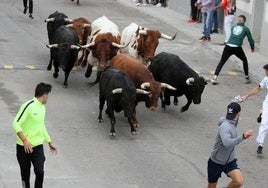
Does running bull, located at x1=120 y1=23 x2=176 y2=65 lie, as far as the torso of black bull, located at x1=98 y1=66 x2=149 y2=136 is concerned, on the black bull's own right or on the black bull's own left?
on the black bull's own left

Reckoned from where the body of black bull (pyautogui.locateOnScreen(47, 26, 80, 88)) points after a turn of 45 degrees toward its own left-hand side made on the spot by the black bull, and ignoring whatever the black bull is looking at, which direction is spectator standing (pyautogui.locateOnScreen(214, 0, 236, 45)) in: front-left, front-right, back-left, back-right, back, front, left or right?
left

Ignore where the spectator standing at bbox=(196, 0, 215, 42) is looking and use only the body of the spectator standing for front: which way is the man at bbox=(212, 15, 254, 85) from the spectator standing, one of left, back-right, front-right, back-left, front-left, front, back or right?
front-left

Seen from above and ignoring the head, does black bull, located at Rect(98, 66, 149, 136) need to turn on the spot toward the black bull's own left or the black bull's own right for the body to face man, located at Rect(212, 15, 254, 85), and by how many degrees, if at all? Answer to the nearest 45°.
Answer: approximately 90° to the black bull's own left

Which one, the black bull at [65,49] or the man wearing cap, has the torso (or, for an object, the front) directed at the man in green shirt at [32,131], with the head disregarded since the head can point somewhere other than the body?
the black bull

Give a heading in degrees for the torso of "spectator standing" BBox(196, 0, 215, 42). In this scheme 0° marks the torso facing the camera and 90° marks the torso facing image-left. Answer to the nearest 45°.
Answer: approximately 45°
